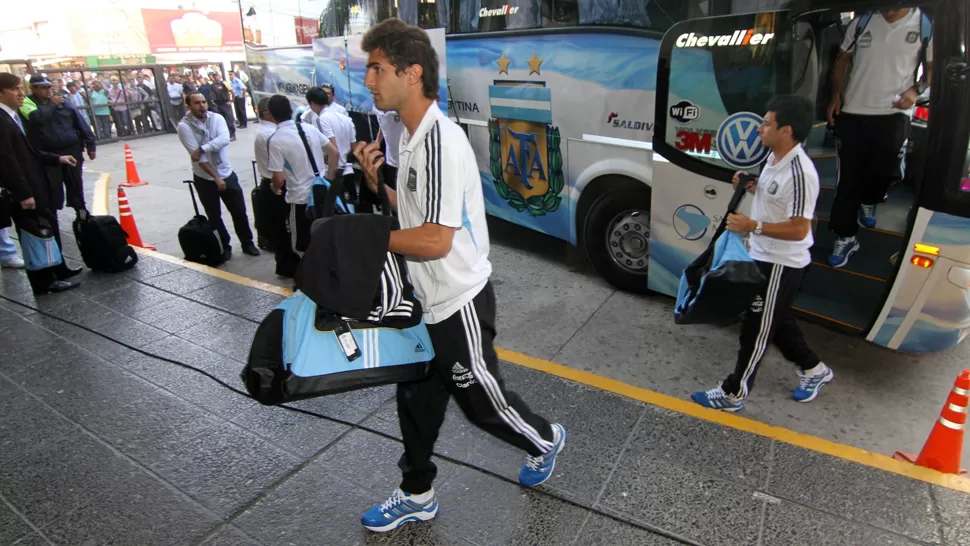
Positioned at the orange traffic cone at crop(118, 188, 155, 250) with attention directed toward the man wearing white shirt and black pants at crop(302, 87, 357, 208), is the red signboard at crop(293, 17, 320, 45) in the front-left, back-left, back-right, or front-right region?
front-left

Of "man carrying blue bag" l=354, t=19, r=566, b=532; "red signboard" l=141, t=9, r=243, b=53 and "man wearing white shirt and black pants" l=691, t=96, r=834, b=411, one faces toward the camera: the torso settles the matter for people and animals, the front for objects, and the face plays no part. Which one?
the red signboard

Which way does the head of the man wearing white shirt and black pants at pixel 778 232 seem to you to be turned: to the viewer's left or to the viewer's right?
to the viewer's left

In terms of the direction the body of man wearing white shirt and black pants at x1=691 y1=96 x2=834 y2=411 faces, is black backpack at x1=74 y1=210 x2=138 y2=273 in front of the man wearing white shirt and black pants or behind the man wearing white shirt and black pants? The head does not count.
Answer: in front

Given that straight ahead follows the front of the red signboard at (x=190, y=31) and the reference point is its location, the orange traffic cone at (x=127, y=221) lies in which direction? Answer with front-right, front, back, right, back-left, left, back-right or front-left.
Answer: front

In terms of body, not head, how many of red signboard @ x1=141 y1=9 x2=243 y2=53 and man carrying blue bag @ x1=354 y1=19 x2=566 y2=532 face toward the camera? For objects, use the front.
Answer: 1

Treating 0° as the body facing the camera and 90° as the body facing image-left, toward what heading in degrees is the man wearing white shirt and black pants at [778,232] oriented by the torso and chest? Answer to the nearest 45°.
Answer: approximately 90°

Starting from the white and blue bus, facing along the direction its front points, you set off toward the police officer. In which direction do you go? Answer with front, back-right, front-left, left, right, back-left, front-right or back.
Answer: back-right

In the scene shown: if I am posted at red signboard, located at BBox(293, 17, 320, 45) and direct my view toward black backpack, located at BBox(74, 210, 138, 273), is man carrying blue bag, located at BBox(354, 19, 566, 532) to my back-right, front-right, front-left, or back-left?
front-left

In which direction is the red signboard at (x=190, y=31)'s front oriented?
toward the camera

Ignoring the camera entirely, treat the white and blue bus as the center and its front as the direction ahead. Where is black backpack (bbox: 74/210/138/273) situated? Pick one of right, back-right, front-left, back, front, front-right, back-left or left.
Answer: back-right

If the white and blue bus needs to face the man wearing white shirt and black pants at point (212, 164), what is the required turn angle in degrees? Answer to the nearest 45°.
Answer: approximately 135° to its right
